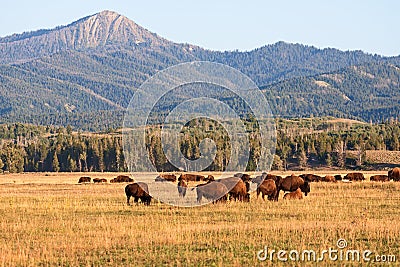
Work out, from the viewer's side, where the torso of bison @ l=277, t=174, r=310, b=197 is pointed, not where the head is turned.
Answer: to the viewer's right

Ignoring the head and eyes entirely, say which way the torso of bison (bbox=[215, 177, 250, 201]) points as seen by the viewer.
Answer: to the viewer's right
